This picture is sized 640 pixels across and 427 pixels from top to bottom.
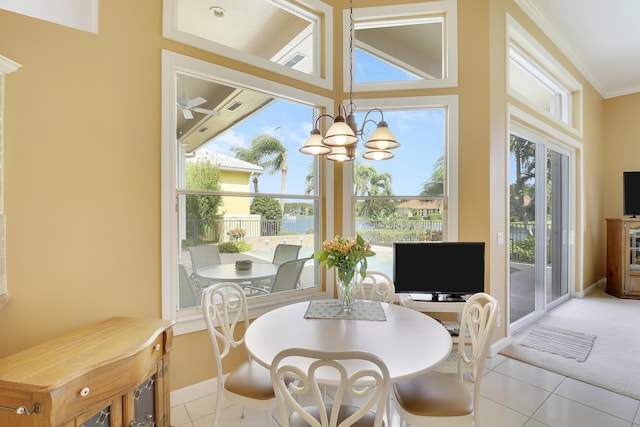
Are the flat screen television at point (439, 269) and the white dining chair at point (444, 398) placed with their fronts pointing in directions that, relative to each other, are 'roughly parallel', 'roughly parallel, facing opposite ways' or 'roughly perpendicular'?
roughly perpendicular

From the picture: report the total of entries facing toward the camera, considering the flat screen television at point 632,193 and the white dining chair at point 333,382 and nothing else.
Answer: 1

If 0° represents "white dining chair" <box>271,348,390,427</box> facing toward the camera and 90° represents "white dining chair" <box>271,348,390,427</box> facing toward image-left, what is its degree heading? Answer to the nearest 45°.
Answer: approximately 180°

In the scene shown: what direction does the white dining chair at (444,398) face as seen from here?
to the viewer's left

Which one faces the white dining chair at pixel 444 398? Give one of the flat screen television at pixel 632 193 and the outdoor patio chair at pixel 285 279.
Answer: the flat screen television

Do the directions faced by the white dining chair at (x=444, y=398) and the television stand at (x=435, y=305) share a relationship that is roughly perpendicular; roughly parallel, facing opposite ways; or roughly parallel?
roughly perpendicular

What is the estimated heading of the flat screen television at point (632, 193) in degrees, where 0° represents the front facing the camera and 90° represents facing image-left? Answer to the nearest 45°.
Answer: approximately 0°
